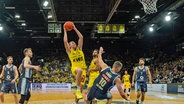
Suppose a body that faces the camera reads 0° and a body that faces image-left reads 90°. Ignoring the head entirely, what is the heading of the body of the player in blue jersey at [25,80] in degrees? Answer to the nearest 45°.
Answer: approximately 270°

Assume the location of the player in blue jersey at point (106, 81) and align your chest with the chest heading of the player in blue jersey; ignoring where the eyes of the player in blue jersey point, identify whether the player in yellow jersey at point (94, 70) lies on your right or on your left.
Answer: on your left
